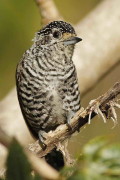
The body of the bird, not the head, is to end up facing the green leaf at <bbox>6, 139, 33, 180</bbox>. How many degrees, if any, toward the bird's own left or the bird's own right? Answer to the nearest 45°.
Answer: approximately 45° to the bird's own right

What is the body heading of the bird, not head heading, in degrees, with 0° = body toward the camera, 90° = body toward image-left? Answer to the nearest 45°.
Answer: approximately 315°
